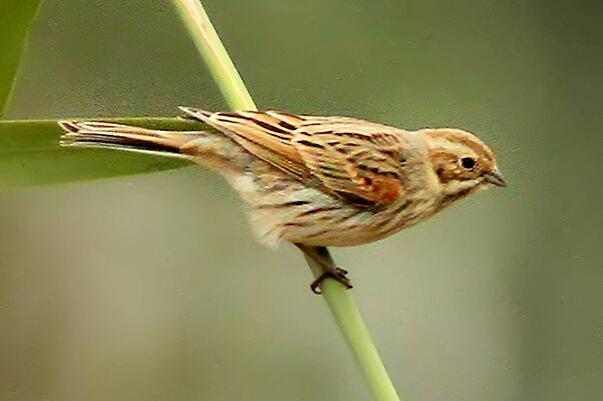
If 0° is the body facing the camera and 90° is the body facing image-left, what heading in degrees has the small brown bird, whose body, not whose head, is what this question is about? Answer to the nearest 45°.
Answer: approximately 270°
